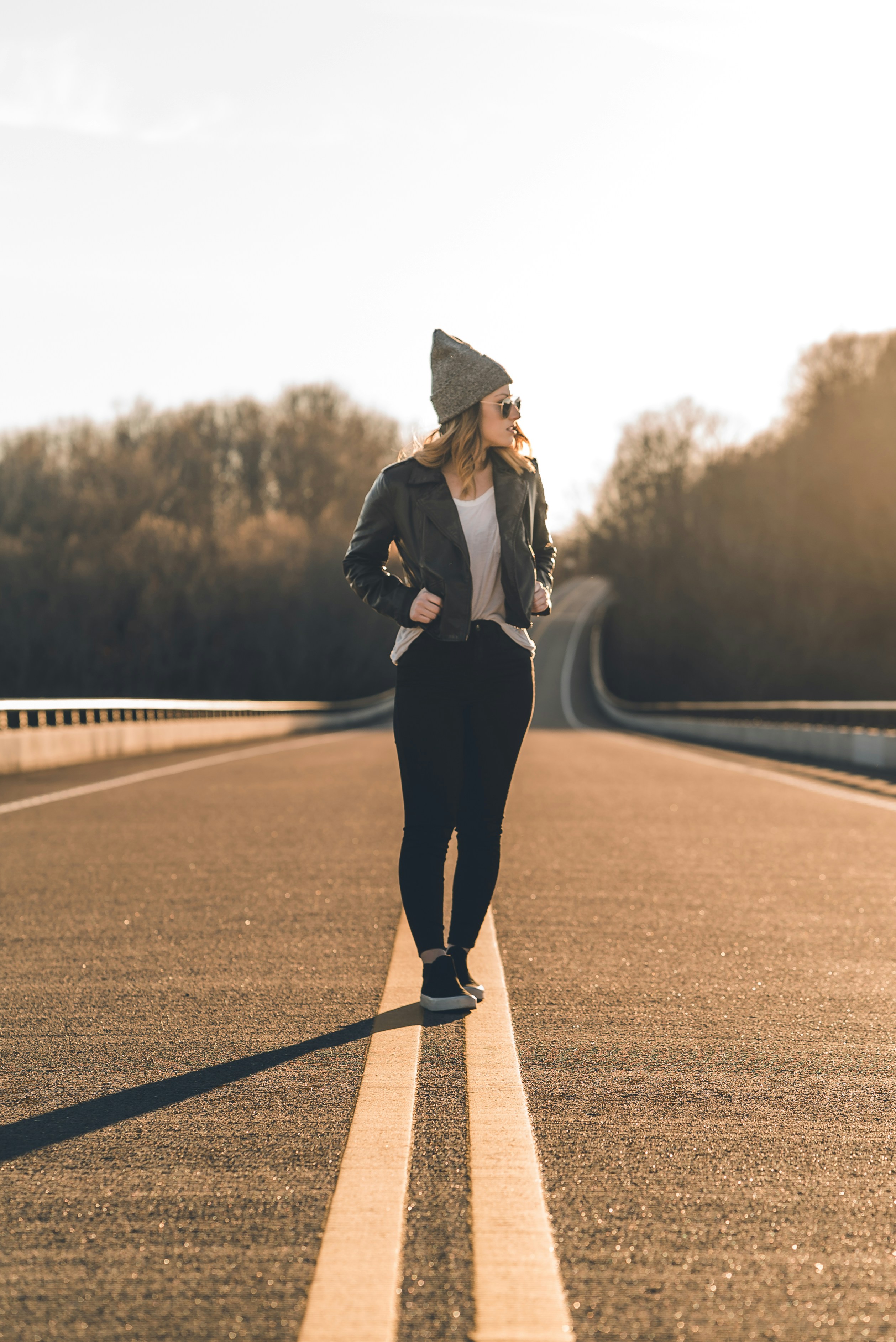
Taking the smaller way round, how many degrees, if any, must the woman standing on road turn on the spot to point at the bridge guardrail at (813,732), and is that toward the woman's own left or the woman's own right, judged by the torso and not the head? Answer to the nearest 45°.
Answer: approximately 135° to the woman's own left

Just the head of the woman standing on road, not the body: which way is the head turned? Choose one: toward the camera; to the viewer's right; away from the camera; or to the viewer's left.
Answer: to the viewer's right

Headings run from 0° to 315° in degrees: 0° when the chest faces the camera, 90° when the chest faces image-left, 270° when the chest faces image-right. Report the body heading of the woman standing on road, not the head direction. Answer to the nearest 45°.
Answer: approximately 315°
